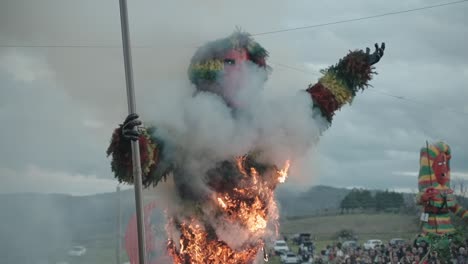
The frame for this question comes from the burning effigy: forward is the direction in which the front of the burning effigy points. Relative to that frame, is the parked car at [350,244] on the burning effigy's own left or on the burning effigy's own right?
on the burning effigy's own left

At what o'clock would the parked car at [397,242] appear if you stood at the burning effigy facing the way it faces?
The parked car is roughly at 8 o'clock from the burning effigy.

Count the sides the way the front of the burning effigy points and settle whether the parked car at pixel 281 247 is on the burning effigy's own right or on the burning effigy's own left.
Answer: on the burning effigy's own left

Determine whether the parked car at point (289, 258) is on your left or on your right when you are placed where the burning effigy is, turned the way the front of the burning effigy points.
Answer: on your left

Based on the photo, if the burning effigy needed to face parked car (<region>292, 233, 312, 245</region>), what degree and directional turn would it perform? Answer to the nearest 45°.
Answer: approximately 135° to its left

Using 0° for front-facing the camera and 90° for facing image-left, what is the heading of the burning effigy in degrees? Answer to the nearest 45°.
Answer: approximately 315°

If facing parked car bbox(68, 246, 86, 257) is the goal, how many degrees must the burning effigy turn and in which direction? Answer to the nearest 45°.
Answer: approximately 180°
